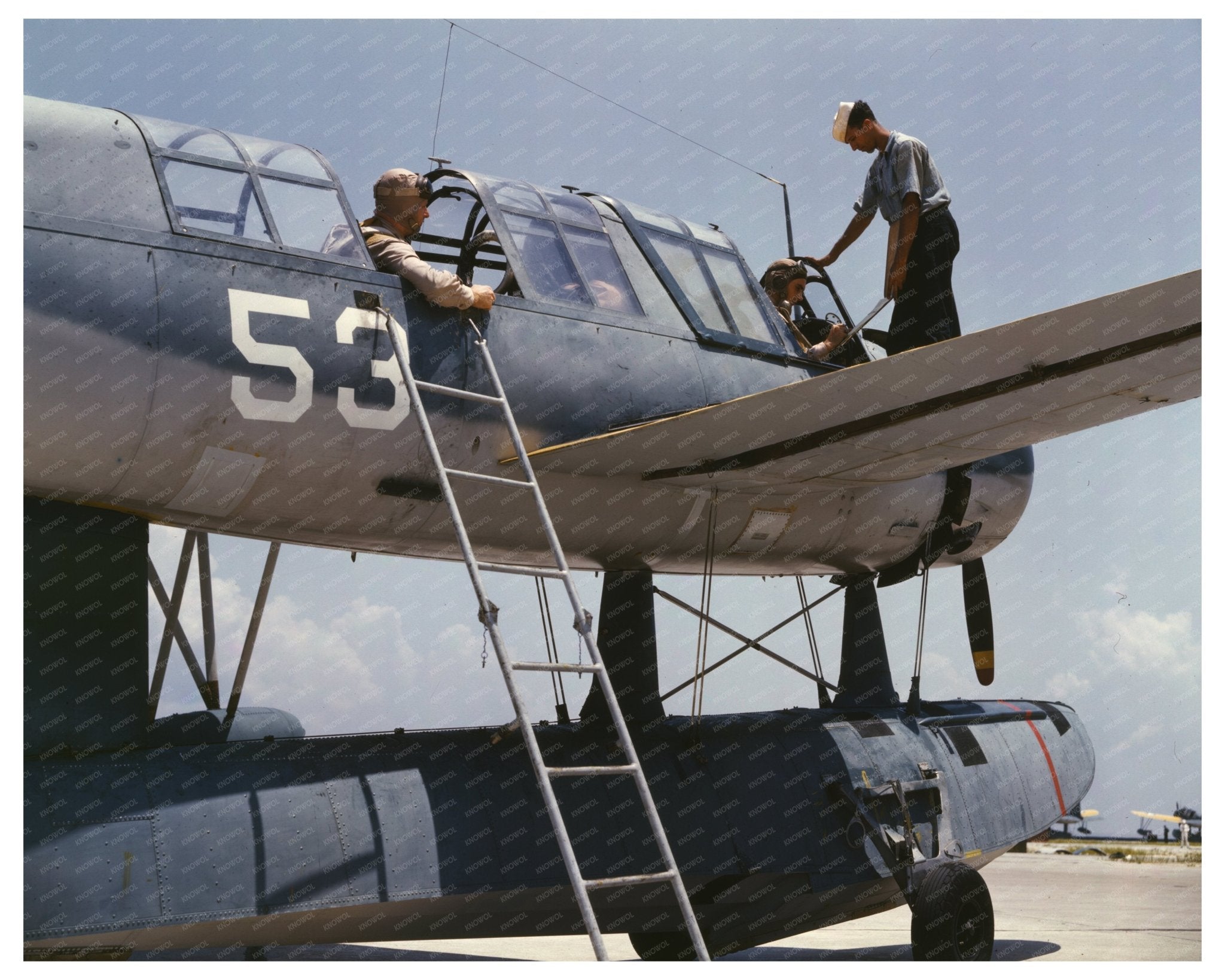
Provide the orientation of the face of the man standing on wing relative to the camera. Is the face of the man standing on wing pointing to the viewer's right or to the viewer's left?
to the viewer's left

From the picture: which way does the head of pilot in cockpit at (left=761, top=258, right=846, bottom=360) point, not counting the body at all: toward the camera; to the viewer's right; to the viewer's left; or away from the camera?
to the viewer's right

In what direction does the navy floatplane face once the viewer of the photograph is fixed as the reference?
facing away from the viewer and to the right of the viewer
